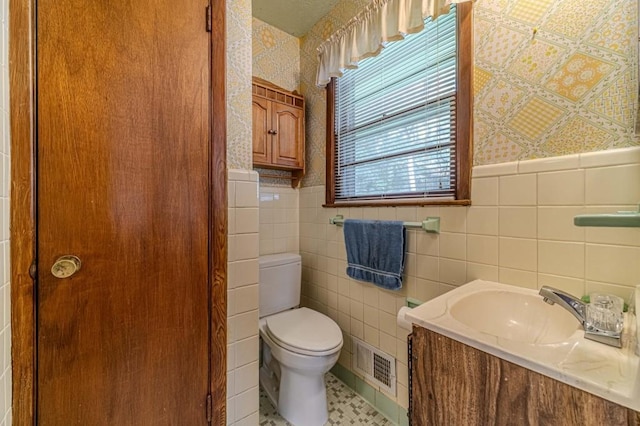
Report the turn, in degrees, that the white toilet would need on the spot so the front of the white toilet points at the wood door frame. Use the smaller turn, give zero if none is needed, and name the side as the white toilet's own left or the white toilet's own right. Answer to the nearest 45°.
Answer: approximately 90° to the white toilet's own right

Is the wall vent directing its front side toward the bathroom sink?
no

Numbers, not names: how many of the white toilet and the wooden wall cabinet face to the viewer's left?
0

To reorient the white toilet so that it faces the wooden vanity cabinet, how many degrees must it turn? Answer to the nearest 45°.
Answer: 0° — it already faces it

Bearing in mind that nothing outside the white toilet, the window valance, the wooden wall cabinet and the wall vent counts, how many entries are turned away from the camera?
0

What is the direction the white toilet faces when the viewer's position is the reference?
facing the viewer and to the right of the viewer

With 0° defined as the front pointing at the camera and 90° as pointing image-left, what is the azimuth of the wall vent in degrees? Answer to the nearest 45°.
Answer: approximately 45°

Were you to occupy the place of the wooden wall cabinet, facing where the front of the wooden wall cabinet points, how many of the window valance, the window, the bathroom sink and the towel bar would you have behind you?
0

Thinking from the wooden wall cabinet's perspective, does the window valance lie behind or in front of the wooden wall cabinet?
in front

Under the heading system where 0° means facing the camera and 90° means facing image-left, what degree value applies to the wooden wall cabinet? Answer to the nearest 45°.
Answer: approximately 315°

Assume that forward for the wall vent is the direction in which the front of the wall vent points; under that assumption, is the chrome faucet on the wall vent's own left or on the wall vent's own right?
on the wall vent's own left

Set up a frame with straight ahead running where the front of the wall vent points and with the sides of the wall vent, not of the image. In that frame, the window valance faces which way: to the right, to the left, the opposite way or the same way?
the same way

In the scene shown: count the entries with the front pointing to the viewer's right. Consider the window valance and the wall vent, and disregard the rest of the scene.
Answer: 0

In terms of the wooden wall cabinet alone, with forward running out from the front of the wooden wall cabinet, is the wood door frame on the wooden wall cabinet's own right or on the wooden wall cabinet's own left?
on the wooden wall cabinet's own right

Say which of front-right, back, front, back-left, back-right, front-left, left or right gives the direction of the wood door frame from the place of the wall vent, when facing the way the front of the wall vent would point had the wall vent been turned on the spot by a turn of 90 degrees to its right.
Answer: left
